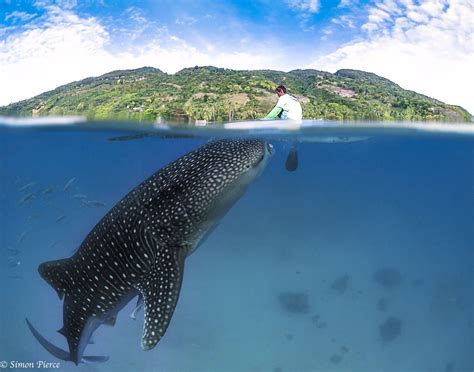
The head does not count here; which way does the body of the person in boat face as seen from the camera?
to the viewer's left

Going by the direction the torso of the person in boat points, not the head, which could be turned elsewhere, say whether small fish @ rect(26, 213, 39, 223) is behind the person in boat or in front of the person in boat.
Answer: in front

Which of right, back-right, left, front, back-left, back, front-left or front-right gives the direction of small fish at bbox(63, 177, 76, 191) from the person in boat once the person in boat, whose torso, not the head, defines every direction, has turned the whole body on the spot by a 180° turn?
back-left
